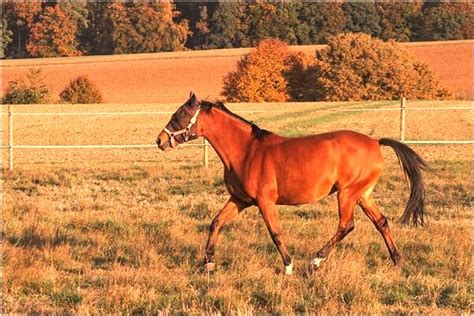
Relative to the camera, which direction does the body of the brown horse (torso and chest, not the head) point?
to the viewer's left
